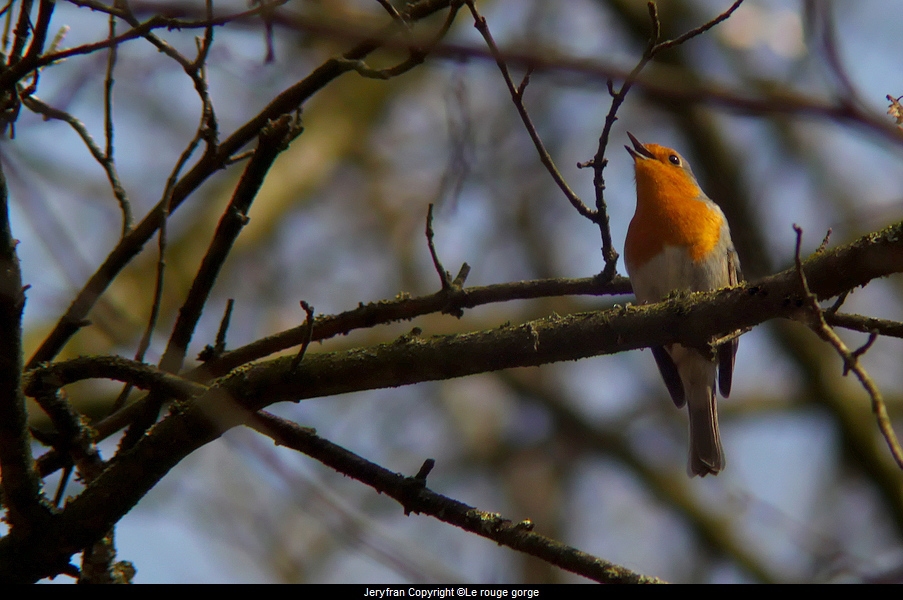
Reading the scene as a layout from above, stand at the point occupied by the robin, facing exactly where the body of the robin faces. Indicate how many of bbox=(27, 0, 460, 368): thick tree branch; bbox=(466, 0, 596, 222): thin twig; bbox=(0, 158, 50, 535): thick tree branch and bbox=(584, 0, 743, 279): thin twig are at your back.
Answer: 0

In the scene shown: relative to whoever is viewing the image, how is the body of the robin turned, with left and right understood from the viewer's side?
facing the viewer and to the left of the viewer

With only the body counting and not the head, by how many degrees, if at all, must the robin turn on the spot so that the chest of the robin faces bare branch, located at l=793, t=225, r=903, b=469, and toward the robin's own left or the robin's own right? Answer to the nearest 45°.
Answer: approximately 45° to the robin's own left

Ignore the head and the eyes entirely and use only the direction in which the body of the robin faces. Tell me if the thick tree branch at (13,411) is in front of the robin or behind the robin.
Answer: in front
